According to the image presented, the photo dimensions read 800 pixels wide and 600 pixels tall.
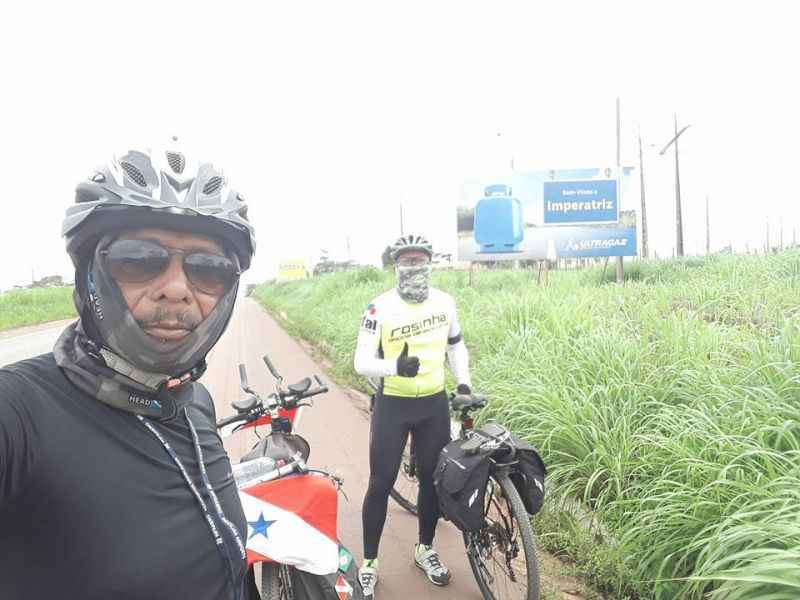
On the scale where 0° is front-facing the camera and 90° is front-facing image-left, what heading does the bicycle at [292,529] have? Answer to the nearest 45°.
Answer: approximately 180°

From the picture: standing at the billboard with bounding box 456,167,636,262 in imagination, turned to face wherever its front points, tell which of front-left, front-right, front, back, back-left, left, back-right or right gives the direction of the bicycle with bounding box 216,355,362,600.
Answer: front

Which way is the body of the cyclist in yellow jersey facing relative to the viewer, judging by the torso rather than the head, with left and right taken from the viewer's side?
facing the viewer

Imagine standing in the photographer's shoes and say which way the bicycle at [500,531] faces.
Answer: facing away from the viewer and to the left of the viewer

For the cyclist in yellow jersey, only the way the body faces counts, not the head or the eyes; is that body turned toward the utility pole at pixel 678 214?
no

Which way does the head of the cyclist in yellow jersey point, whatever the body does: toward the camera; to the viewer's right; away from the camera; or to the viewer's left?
toward the camera

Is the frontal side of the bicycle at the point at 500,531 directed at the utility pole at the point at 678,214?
no

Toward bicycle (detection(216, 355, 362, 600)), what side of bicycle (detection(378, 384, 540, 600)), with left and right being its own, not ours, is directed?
left

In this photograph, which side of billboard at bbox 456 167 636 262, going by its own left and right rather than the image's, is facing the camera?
front

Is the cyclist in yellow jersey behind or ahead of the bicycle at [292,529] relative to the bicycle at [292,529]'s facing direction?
ahead

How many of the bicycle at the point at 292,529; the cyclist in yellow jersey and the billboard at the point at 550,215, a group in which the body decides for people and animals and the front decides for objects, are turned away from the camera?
1

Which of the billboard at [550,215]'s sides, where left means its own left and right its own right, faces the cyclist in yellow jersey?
front

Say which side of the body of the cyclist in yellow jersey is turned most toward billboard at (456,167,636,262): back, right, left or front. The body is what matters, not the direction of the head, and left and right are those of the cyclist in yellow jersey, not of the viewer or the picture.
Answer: back
